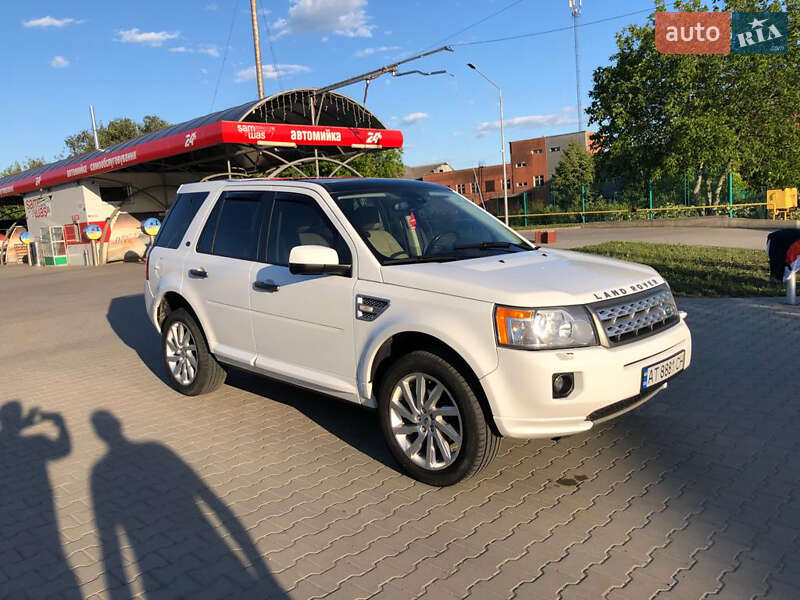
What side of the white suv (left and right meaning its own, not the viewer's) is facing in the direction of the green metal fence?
left

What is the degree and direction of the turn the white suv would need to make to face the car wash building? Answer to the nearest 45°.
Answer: approximately 135° to its left

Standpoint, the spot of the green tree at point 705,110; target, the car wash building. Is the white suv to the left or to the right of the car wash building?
left

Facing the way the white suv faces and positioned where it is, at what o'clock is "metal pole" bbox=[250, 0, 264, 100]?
The metal pole is roughly at 7 o'clock from the white suv.

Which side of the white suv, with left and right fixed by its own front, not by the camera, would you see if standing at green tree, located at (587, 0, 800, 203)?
left

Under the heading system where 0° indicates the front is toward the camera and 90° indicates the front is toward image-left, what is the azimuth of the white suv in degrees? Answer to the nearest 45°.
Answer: approximately 315°

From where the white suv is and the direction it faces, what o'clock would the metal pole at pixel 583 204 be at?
The metal pole is roughly at 8 o'clock from the white suv.
